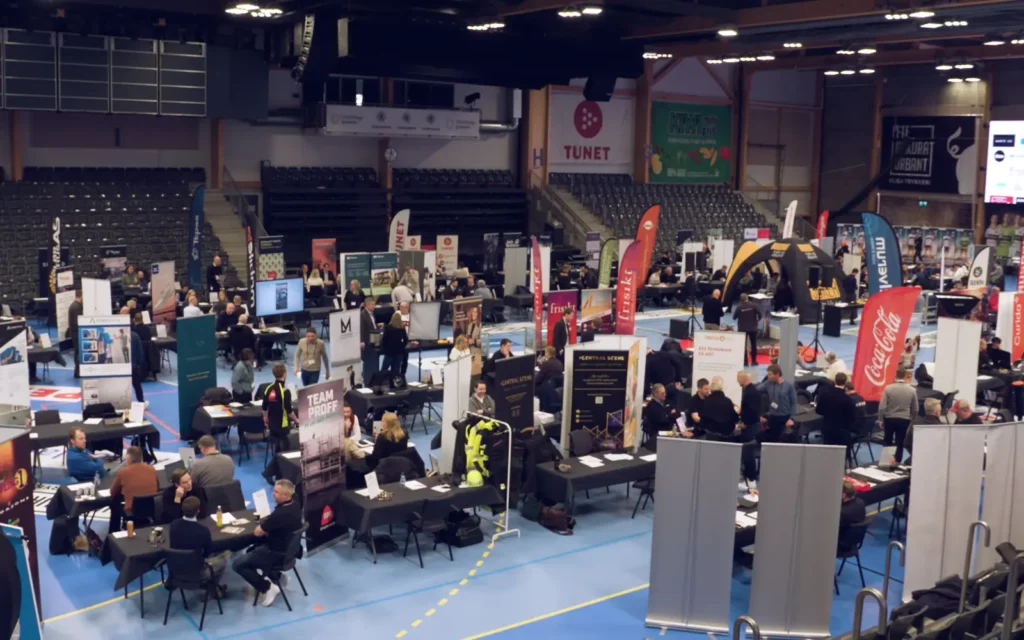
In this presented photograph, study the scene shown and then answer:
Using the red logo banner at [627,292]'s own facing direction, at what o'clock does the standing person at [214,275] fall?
The standing person is roughly at 4 o'clock from the red logo banner.

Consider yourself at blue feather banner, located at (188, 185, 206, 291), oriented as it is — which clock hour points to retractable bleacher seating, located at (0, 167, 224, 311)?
The retractable bleacher seating is roughly at 5 o'clock from the blue feather banner.

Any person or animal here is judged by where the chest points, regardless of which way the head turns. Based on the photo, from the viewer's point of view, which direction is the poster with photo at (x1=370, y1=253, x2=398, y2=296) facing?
toward the camera

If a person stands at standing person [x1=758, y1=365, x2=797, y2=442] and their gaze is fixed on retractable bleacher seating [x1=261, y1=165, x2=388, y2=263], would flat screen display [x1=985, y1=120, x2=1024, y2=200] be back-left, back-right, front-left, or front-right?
front-right

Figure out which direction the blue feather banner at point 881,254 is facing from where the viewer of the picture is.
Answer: facing the viewer

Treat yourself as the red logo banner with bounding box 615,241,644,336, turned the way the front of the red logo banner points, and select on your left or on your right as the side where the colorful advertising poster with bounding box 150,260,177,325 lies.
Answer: on your right

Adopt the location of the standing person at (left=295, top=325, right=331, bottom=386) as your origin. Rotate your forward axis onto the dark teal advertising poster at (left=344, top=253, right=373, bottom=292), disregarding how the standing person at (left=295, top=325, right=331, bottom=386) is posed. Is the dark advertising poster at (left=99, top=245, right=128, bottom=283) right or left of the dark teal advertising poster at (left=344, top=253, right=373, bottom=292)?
left

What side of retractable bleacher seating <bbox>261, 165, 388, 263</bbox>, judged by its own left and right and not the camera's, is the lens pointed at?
front

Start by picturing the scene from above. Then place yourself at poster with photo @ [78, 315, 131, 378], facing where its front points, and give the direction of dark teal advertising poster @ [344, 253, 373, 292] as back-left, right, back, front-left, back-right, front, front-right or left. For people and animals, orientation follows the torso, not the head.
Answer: back-left

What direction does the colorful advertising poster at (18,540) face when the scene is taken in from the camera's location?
facing the viewer and to the right of the viewer

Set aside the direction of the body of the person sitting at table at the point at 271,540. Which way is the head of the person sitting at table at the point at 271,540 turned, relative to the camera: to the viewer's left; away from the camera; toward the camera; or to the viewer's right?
to the viewer's left

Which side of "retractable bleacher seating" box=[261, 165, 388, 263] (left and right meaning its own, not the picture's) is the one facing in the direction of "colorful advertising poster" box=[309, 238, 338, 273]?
front

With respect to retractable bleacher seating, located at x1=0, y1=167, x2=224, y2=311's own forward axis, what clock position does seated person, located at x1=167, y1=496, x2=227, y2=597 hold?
The seated person is roughly at 12 o'clock from the retractable bleacher seating.

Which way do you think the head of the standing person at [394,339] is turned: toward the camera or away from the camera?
away from the camera
